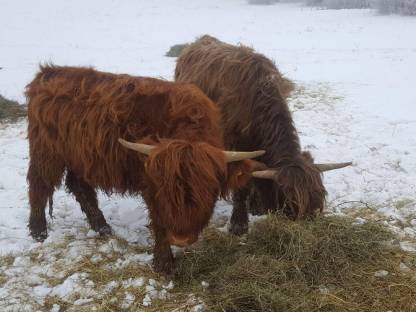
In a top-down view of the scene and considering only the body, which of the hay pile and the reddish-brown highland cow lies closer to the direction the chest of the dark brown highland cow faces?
the hay pile

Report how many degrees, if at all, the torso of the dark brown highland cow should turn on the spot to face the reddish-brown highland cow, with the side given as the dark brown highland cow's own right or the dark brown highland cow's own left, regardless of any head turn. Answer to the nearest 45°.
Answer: approximately 90° to the dark brown highland cow's own right

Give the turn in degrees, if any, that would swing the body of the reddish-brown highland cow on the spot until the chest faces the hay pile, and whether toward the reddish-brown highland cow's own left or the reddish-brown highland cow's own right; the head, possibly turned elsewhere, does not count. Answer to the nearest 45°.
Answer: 0° — it already faces it

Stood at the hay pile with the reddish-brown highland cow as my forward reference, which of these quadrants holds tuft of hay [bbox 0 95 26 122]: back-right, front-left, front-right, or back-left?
front-right

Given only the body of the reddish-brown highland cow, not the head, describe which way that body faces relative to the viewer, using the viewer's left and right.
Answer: facing the viewer and to the right of the viewer

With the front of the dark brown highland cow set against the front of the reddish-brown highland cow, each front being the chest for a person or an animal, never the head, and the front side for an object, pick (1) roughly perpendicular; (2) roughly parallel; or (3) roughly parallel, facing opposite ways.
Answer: roughly parallel

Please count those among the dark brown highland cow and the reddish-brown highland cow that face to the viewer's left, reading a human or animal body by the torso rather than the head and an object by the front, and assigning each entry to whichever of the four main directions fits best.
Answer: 0
